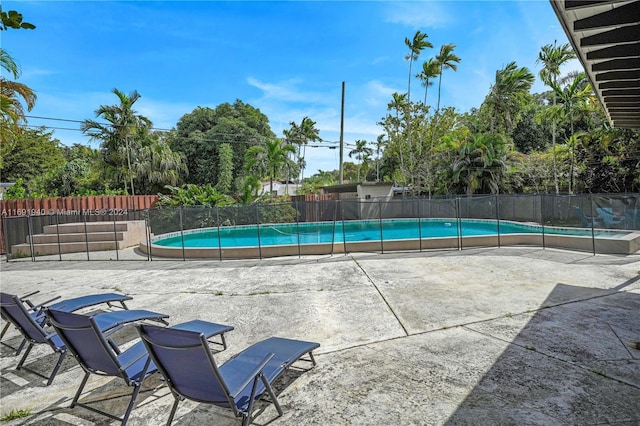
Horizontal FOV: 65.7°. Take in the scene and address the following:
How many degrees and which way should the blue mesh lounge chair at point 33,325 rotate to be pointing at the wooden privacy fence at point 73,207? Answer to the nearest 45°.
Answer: approximately 45° to its left

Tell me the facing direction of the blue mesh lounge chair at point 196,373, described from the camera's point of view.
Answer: facing away from the viewer and to the right of the viewer

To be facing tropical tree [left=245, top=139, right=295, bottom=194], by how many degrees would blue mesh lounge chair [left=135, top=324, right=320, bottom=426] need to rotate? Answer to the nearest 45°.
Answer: approximately 45° to its left

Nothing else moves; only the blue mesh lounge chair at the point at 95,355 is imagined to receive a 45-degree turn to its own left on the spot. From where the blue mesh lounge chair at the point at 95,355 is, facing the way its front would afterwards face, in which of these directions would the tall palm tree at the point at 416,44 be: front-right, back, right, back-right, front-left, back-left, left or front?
front-right

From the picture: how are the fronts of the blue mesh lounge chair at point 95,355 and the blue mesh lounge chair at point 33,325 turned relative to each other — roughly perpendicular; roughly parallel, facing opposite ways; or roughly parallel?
roughly parallel

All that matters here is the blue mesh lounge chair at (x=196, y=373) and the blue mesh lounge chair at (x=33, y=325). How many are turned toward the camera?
0

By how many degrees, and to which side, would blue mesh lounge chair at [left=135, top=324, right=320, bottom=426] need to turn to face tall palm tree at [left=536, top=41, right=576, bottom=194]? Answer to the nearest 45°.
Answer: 0° — it already faces it

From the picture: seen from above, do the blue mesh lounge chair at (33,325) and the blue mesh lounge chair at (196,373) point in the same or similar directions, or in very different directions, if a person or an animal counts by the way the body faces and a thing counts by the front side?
same or similar directions

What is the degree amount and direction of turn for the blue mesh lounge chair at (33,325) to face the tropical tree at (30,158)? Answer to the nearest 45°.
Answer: approximately 45° to its left

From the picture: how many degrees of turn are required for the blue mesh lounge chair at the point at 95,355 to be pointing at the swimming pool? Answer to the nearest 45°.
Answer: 0° — it already faces it

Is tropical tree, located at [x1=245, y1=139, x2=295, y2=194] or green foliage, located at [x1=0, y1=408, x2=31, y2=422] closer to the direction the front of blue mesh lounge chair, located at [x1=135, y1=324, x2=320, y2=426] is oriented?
the tropical tree

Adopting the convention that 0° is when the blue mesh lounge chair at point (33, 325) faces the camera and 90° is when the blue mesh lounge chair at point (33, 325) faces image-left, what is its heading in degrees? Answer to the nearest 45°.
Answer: approximately 225°

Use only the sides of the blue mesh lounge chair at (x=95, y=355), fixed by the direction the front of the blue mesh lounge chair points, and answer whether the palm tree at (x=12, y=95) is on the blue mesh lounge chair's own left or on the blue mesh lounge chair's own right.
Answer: on the blue mesh lounge chair's own left

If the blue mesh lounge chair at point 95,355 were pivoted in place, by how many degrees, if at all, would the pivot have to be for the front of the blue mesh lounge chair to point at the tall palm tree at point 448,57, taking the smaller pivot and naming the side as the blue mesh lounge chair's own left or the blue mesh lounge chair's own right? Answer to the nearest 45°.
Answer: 0° — it already faces it

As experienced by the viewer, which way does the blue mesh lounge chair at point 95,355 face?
facing away from the viewer and to the right of the viewer

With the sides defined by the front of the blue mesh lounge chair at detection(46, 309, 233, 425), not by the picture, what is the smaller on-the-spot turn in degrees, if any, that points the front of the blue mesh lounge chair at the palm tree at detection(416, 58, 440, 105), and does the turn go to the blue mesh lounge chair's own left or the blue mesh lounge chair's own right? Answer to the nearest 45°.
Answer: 0° — it already faces it
